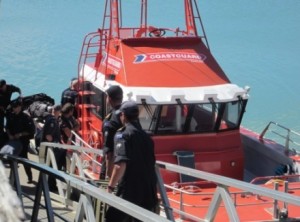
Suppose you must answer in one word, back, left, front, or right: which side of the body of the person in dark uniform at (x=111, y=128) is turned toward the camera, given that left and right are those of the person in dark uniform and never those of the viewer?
left
